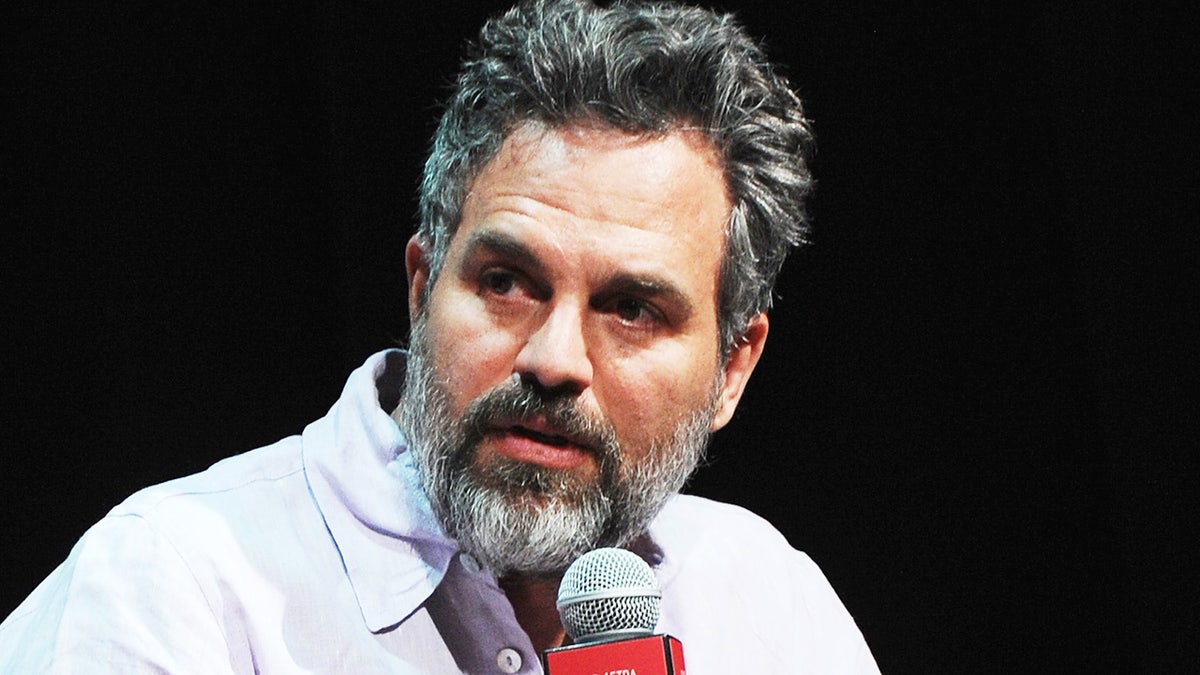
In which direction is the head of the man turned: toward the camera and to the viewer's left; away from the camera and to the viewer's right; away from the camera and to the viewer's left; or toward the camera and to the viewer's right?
toward the camera and to the viewer's left

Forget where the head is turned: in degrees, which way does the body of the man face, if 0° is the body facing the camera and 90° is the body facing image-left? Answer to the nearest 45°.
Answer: approximately 0°
